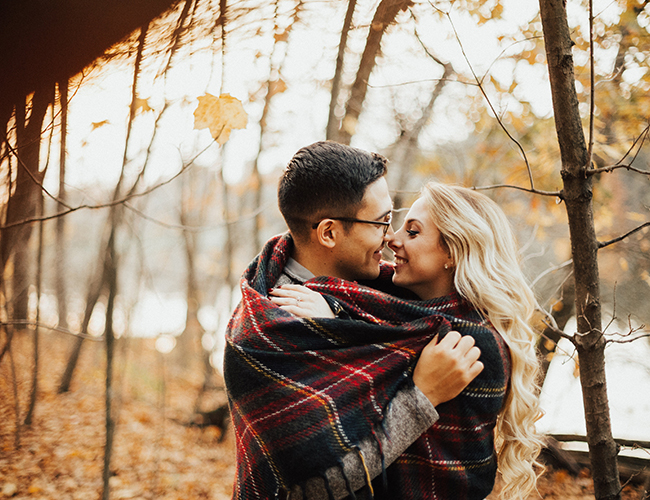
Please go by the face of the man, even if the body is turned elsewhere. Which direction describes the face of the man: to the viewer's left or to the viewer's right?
to the viewer's right

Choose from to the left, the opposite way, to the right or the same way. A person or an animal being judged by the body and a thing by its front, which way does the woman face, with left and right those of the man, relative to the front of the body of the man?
the opposite way

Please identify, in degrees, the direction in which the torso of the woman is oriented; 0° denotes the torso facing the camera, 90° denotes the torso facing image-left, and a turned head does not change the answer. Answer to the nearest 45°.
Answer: approximately 90°

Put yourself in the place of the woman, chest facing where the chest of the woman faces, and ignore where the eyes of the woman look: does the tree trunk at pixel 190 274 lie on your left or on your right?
on your right

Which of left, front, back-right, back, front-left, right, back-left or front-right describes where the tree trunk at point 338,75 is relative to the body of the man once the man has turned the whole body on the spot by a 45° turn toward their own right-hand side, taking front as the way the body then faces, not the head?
back-left

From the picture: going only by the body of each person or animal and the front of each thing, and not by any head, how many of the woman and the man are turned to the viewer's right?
1

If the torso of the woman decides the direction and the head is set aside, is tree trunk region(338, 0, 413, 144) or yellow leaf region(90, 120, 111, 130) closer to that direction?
the yellow leaf

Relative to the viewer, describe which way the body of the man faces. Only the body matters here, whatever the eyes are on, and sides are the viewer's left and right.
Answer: facing to the right of the viewer

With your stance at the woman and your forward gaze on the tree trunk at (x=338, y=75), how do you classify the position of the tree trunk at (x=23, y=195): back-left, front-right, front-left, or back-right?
front-left
